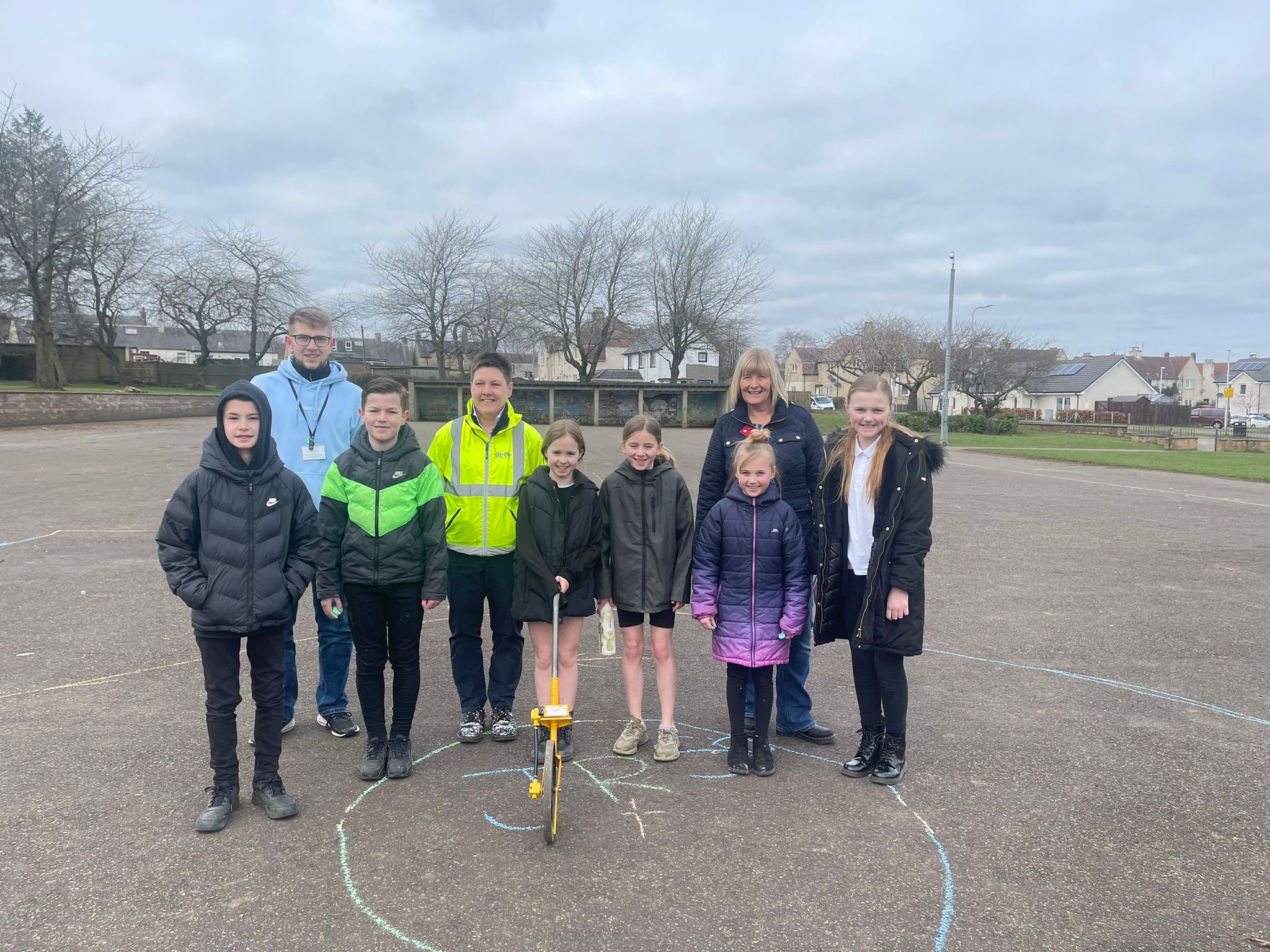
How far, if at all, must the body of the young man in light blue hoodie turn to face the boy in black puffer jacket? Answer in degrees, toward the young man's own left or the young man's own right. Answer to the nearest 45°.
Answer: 0° — they already face them

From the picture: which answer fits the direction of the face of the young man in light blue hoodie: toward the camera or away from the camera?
toward the camera

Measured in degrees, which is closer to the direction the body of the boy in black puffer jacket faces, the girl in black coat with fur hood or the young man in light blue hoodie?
the girl in black coat with fur hood

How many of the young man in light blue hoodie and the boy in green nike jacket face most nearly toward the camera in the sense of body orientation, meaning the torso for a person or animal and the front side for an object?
2

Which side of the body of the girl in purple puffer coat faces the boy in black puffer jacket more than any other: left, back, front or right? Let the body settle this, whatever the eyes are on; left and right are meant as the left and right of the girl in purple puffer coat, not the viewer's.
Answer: right

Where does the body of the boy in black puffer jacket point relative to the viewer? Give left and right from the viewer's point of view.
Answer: facing the viewer

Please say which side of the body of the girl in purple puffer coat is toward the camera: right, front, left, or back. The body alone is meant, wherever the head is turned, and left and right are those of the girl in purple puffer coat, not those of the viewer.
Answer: front

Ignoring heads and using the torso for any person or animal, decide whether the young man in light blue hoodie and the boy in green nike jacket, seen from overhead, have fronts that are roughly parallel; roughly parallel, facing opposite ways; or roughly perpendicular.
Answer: roughly parallel

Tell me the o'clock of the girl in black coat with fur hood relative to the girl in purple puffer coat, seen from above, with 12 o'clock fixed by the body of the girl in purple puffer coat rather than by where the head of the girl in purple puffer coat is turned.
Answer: The girl in black coat with fur hood is roughly at 9 o'clock from the girl in purple puffer coat.

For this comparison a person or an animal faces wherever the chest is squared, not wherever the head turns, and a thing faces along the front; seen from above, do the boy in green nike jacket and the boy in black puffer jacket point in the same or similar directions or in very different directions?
same or similar directions

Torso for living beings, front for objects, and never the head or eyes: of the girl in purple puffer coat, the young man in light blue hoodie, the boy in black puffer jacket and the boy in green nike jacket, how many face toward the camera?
4

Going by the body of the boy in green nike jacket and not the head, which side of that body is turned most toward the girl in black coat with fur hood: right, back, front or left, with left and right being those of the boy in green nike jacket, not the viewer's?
left

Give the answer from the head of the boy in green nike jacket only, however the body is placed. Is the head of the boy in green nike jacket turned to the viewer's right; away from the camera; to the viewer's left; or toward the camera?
toward the camera

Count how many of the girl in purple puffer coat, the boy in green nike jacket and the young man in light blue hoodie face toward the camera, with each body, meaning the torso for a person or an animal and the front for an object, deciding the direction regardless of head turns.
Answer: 3
